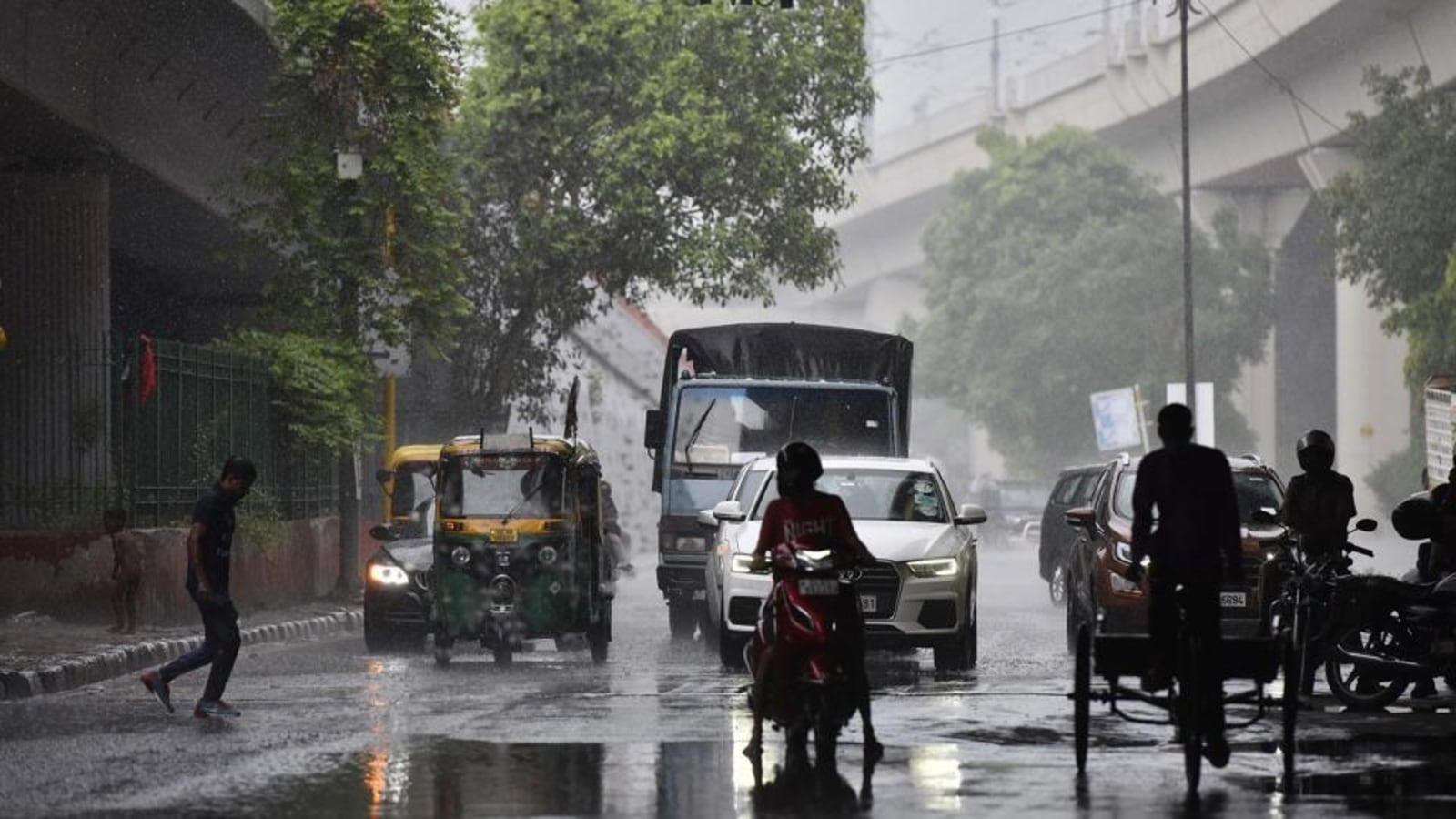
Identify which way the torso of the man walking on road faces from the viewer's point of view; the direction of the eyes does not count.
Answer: to the viewer's right

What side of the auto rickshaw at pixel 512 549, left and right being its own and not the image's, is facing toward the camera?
front

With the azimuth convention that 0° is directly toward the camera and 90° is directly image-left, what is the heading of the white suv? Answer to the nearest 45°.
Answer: approximately 0°

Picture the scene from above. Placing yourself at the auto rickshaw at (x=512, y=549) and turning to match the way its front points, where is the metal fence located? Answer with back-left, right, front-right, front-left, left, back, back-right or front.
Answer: back-right

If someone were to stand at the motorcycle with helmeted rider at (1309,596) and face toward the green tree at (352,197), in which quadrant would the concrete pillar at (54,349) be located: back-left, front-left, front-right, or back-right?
front-left

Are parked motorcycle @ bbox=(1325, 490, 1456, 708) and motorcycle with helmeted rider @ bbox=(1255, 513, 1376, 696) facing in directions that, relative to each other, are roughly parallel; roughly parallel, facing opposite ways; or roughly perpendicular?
roughly perpendicular

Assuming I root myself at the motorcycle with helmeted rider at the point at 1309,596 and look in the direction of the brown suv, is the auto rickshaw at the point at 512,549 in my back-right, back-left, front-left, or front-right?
front-left
